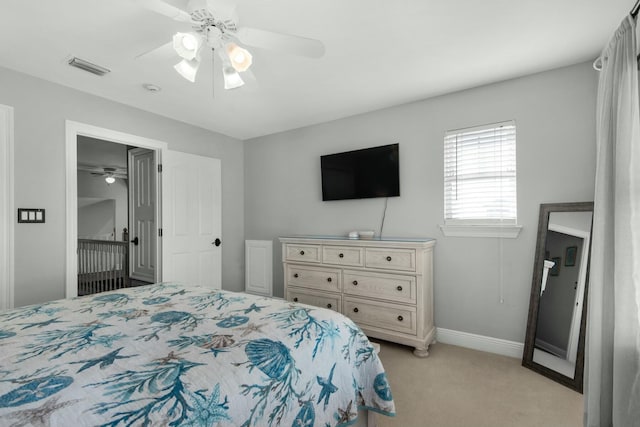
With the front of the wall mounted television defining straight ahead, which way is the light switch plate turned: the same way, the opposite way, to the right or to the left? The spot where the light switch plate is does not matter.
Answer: to the left

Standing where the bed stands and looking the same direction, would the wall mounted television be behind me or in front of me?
in front

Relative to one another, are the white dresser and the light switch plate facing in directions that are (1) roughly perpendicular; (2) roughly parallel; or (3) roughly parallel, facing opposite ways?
roughly perpendicular

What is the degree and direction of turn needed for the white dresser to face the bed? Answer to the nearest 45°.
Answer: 0° — it already faces it

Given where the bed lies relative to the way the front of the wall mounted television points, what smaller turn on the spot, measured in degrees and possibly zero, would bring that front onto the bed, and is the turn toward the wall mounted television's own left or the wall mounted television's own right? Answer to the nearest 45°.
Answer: approximately 45° to the wall mounted television's own left

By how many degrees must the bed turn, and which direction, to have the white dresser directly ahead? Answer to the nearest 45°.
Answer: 0° — it already faces it

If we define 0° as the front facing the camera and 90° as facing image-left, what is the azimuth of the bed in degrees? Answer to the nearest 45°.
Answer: approximately 225°

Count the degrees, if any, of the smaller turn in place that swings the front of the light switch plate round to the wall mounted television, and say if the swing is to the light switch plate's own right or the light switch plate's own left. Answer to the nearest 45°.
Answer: approximately 45° to the light switch plate's own left

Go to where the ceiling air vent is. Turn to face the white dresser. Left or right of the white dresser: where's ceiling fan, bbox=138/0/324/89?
right
